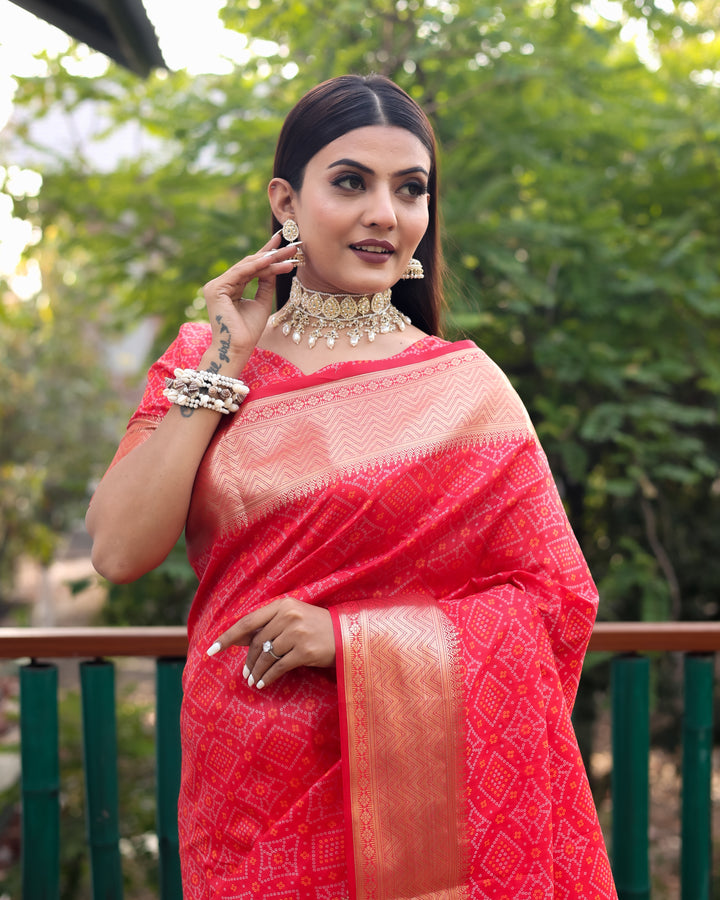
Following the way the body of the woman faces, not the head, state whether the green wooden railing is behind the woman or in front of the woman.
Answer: behind

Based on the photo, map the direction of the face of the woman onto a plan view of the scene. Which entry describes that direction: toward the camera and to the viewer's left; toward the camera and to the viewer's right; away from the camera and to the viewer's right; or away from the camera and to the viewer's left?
toward the camera and to the viewer's right

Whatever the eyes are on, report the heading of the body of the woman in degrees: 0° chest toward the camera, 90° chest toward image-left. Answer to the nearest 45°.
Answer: approximately 0°
